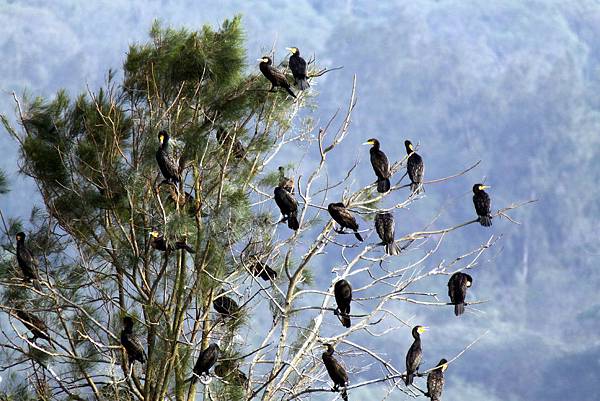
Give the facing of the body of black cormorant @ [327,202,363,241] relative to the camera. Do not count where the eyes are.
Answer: to the viewer's left

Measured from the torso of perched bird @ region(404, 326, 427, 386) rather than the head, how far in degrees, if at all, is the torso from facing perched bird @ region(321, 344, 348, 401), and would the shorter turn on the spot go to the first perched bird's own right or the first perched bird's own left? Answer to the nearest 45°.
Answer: approximately 180°

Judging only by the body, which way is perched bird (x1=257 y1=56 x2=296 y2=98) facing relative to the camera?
to the viewer's left

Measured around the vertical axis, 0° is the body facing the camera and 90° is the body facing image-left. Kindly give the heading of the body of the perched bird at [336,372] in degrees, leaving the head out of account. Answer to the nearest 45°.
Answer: approximately 90°
